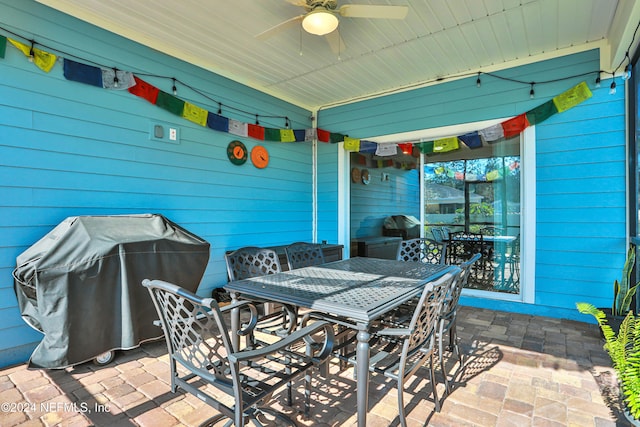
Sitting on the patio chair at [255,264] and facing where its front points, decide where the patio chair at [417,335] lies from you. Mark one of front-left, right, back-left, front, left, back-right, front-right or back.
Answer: front

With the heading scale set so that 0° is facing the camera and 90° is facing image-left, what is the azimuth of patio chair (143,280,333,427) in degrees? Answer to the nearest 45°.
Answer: approximately 225°

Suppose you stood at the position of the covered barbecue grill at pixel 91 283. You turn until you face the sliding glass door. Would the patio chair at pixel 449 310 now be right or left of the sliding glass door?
right

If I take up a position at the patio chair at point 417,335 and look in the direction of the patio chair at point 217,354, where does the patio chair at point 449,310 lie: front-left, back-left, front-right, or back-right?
back-right

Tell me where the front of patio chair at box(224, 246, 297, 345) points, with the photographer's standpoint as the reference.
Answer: facing the viewer and to the right of the viewer

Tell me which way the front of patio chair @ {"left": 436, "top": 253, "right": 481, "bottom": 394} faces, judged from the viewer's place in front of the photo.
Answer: facing away from the viewer and to the left of the viewer

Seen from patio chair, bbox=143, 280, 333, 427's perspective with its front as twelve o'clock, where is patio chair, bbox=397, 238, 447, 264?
patio chair, bbox=397, 238, 447, 264 is roughly at 12 o'clock from patio chair, bbox=143, 280, 333, 427.

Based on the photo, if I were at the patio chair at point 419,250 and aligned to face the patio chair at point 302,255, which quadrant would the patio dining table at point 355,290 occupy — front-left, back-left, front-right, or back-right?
front-left

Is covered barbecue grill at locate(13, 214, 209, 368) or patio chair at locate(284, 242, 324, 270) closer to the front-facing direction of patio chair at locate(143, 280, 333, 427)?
the patio chair

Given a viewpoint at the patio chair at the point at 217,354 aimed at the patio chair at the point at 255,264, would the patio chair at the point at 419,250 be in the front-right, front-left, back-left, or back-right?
front-right

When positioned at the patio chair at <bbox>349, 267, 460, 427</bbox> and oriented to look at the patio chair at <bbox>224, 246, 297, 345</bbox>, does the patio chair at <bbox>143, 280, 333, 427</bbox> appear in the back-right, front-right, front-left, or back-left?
front-left

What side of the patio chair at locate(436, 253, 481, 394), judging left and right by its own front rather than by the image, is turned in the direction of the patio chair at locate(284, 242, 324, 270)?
front

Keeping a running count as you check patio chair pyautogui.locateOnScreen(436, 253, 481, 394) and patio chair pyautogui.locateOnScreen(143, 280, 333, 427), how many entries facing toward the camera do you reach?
0

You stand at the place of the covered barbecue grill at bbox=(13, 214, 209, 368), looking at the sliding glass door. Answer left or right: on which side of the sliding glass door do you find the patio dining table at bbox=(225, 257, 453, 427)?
right

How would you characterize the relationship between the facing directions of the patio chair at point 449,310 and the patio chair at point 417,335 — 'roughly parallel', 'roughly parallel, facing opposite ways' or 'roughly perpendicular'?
roughly parallel
